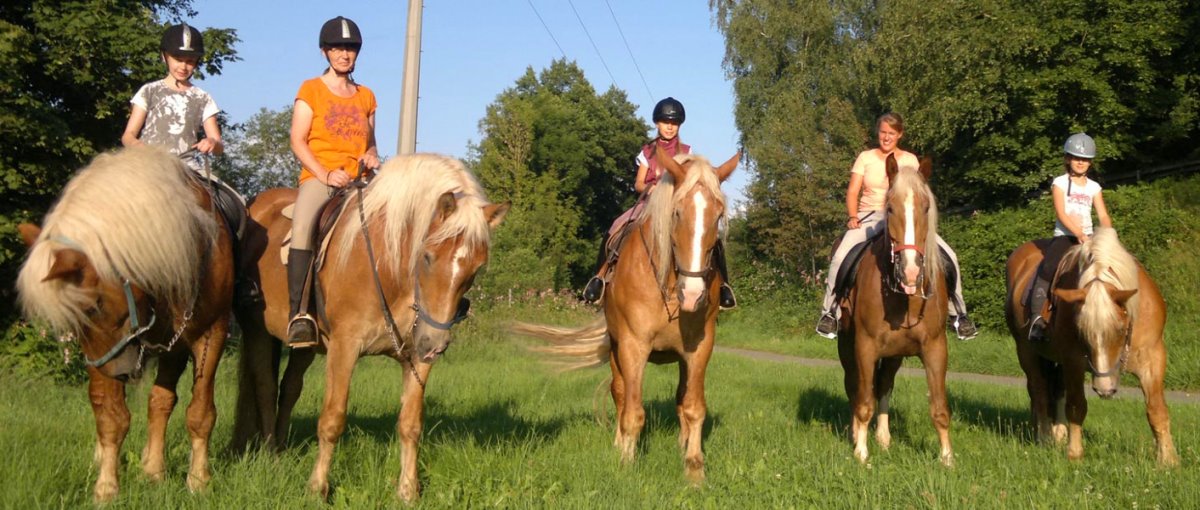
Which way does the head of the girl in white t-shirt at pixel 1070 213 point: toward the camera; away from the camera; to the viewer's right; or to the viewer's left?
toward the camera

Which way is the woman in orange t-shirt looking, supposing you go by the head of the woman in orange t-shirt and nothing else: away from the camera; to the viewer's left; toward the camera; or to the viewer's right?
toward the camera

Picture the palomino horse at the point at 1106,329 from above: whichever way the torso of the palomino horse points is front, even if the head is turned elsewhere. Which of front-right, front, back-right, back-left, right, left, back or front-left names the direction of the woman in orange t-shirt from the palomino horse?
right

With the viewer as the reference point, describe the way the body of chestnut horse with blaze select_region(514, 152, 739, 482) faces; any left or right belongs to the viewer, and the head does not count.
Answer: facing the viewer

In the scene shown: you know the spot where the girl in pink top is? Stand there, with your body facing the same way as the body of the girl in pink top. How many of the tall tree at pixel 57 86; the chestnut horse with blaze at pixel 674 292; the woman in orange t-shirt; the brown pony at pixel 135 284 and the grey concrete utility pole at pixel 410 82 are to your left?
0

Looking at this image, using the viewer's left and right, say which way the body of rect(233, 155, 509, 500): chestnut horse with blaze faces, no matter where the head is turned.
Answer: facing the viewer and to the right of the viewer

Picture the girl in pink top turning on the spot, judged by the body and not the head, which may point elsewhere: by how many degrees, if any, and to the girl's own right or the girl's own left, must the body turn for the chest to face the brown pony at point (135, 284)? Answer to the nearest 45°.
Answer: approximately 45° to the girl's own right

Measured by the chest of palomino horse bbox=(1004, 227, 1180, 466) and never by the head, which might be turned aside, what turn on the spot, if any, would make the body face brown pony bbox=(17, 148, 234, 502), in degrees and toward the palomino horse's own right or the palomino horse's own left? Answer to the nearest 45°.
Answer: approximately 90° to the palomino horse's own right

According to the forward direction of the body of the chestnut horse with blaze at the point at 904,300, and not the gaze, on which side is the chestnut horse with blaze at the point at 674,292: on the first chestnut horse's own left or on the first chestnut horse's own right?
on the first chestnut horse's own right

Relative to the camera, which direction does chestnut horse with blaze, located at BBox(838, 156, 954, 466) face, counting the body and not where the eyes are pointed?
toward the camera

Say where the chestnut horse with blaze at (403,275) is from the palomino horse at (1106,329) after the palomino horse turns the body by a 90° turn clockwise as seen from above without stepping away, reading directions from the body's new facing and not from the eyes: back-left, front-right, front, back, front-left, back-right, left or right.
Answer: front

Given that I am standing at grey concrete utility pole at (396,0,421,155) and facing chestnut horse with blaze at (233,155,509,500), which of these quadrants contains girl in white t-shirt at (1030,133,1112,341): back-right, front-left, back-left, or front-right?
front-left

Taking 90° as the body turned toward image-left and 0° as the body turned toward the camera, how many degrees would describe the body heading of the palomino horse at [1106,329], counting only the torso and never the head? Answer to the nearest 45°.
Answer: approximately 315°

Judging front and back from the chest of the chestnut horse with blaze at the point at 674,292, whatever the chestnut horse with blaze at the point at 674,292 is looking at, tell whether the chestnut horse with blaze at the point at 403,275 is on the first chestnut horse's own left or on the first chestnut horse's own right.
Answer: on the first chestnut horse's own right

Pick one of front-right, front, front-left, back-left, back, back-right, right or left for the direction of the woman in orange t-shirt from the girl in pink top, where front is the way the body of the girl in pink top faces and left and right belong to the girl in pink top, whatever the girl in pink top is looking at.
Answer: front-right

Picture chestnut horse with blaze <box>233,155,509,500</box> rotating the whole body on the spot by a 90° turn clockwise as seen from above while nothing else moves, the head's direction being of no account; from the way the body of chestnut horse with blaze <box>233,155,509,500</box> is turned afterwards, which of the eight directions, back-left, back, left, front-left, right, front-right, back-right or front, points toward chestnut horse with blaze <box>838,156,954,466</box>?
back-left
